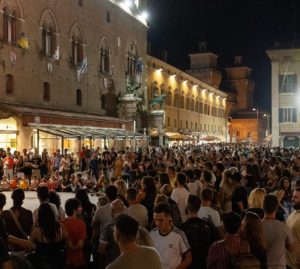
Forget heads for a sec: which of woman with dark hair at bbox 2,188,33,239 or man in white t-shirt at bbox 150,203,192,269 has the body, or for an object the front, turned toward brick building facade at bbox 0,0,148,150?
the woman with dark hair

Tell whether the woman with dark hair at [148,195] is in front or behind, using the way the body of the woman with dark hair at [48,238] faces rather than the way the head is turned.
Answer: in front

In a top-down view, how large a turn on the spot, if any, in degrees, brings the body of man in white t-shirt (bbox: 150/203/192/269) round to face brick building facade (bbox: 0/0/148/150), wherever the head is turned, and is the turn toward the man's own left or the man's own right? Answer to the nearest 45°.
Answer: approximately 135° to the man's own right

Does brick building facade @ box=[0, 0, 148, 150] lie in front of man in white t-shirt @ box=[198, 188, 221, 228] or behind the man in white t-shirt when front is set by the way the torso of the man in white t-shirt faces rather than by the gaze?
in front

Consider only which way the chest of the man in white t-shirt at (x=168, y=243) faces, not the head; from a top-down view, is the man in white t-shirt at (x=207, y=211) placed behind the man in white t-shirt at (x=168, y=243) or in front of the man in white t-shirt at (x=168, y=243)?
behind

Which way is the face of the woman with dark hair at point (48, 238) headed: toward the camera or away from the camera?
away from the camera
